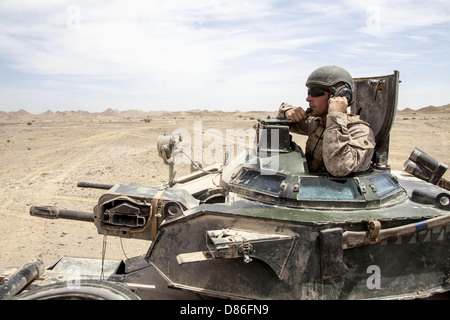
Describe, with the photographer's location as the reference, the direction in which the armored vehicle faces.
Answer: facing to the left of the viewer

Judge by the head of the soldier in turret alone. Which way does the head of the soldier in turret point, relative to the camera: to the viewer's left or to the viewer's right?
to the viewer's left
